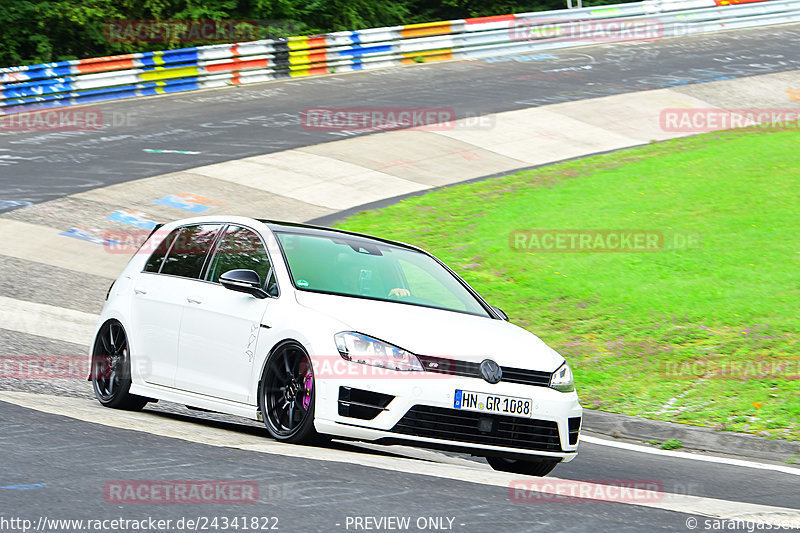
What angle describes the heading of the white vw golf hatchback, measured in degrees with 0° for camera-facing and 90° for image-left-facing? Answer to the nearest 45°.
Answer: approximately 315°

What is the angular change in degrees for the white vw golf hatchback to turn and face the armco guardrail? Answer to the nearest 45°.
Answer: approximately 135° to its left
